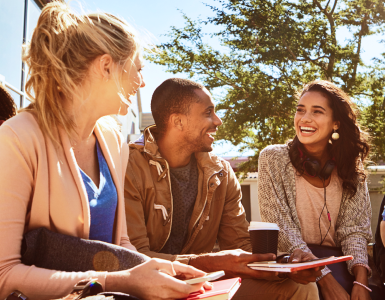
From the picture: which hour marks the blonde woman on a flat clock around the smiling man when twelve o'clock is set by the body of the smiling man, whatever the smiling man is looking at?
The blonde woman is roughly at 2 o'clock from the smiling man.

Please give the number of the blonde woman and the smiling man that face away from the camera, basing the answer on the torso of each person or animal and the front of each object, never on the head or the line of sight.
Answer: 0

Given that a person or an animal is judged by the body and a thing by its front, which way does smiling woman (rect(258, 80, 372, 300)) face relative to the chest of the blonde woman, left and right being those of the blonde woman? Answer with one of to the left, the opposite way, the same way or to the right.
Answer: to the right

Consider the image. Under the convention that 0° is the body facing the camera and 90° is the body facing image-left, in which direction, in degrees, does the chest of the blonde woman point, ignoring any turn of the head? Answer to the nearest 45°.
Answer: approximately 315°

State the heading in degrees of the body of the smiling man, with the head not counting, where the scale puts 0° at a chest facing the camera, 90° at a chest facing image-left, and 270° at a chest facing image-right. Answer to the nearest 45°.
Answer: approximately 315°

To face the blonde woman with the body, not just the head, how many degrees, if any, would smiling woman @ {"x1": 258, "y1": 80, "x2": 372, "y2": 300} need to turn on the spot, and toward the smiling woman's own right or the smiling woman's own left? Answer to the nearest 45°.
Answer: approximately 45° to the smiling woman's own right

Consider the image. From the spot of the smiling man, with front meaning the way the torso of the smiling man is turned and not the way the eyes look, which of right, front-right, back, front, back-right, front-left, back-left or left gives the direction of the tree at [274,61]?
back-left

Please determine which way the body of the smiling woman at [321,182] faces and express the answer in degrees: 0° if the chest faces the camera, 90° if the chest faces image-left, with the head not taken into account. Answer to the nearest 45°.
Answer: approximately 0°

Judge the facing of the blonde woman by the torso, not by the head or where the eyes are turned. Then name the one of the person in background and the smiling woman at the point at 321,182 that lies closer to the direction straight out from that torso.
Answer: the smiling woman
